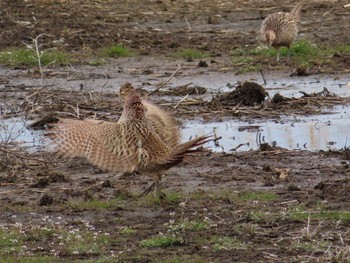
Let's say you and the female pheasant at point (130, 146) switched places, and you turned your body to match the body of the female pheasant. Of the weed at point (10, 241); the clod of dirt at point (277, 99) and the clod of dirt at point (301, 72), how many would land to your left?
1

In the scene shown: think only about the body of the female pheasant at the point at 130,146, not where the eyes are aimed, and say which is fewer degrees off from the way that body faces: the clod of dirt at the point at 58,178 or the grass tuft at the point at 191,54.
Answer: the clod of dirt

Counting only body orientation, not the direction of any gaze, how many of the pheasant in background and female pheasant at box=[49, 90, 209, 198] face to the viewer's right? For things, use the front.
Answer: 0

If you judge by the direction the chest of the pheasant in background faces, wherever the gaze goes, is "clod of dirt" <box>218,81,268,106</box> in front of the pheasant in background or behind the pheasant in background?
in front

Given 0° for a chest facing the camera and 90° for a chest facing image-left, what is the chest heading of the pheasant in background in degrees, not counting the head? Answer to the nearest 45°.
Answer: approximately 45°

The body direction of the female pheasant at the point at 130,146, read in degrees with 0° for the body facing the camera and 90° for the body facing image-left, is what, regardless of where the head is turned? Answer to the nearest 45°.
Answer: approximately 135°

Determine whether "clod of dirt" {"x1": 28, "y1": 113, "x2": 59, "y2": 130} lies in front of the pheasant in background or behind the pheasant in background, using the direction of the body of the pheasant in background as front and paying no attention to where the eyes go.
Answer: in front

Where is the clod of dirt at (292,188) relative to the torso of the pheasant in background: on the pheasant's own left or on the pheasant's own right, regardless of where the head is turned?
on the pheasant's own left

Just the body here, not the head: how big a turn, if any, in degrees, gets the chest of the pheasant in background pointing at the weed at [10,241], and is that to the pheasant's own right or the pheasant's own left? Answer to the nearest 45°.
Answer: approximately 45° to the pheasant's own left
